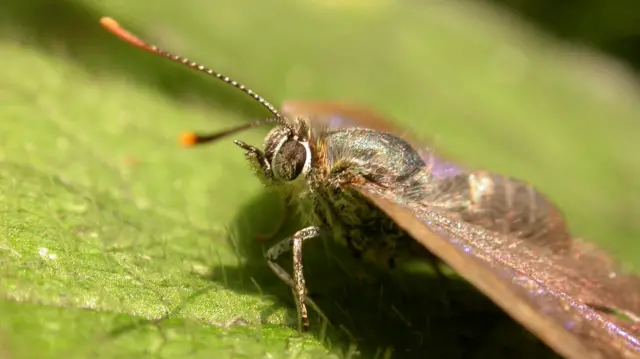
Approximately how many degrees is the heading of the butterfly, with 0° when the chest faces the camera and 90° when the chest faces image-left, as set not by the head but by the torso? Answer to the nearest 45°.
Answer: approximately 90°
